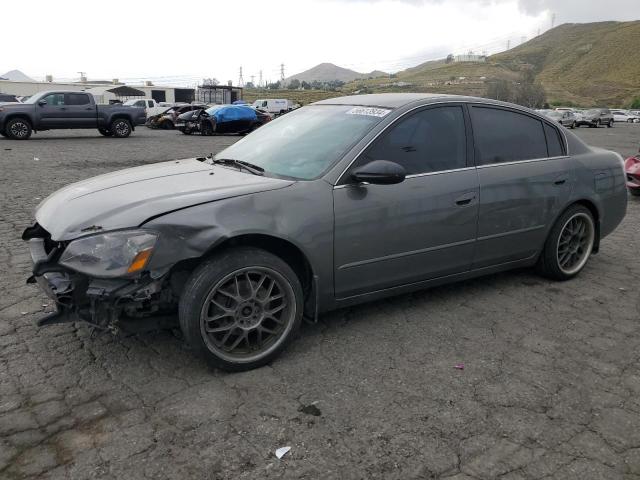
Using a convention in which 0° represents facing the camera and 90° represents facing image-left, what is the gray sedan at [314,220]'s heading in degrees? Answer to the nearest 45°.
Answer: approximately 45°

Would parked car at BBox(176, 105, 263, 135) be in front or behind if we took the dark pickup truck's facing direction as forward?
behind

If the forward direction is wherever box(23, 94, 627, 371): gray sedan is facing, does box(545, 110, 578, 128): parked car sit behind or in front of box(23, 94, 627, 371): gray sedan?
behind

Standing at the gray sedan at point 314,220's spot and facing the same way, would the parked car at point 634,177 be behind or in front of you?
behind

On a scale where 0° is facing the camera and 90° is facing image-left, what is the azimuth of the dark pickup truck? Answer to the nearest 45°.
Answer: approximately 90°

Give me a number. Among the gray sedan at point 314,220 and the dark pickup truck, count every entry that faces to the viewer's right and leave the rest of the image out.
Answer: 0

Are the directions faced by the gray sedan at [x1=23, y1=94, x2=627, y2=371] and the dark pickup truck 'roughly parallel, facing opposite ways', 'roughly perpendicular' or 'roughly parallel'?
roughly parallel

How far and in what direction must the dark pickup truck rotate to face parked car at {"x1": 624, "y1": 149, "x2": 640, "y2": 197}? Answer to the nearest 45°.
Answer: approximately 135° to its left

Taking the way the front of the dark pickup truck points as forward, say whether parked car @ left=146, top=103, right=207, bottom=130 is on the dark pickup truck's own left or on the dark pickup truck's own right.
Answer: on the dark pickup truck's own right

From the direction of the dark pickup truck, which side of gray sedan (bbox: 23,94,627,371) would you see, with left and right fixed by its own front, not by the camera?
right

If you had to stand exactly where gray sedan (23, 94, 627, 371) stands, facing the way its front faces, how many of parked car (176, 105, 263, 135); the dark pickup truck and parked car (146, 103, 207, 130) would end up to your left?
0

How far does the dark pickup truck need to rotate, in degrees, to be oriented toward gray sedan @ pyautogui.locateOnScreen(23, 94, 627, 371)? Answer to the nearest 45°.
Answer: approximately 90° to its left

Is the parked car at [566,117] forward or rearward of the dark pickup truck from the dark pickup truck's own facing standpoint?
rearward

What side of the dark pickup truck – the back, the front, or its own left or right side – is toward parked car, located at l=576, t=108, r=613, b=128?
back
